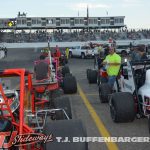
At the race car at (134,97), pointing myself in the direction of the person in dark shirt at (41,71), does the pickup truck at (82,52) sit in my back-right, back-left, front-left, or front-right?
front-right

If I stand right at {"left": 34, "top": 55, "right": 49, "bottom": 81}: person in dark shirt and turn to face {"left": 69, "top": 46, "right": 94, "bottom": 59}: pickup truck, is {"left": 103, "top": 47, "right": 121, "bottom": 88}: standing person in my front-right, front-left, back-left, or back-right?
front-right
